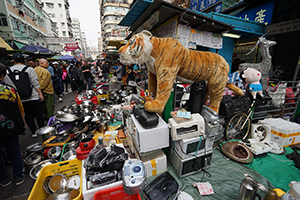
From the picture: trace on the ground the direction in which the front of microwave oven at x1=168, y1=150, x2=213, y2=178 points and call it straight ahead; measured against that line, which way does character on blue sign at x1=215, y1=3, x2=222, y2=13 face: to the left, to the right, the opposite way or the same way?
to the right

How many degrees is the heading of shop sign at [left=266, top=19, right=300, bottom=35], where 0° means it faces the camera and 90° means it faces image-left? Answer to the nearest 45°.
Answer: approximately 45°

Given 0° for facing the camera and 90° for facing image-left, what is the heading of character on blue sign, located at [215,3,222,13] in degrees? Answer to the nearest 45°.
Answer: approximately 45°

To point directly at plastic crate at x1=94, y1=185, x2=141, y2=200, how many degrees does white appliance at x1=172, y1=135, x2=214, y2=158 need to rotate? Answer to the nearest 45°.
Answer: approximately 90° to its right

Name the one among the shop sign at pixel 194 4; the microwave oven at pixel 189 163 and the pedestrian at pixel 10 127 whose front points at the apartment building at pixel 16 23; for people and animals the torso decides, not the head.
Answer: the pedestrian

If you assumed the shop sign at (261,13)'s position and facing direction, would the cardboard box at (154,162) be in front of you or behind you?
in front

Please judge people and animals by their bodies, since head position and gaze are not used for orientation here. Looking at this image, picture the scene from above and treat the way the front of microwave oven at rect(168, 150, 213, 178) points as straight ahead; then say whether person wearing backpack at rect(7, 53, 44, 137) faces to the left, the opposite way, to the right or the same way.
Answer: the opposite way

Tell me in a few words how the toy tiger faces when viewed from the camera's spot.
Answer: facing to the left of the viewer

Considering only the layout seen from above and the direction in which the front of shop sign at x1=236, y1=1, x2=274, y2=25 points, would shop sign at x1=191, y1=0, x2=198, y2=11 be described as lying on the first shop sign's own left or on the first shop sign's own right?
on the first shop sign's own right

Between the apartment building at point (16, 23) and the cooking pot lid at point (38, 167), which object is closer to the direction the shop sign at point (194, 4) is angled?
the cooking pot lid

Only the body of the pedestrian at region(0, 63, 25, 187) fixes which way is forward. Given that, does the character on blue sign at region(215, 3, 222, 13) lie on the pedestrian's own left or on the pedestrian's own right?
on the pedestrian's own right

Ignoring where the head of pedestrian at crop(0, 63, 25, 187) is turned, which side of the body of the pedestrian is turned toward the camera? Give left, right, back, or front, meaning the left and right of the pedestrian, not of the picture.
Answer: back

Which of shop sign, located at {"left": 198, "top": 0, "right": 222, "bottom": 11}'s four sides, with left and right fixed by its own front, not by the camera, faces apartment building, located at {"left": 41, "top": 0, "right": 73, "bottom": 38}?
right
